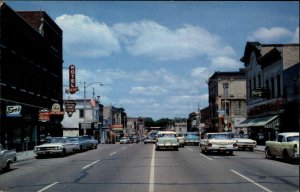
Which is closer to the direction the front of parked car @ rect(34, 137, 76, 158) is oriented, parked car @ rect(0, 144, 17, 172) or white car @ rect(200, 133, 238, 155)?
the parked car

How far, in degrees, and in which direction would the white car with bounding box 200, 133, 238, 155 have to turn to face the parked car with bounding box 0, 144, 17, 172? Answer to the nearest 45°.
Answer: approximately 135° to its left

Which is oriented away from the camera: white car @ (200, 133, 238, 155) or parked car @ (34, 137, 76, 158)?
the white car

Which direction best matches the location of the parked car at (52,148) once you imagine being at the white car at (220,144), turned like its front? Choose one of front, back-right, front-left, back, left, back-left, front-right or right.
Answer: left

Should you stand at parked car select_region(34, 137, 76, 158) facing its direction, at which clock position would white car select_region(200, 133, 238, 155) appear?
The white car is roughly at 8 o'clock from the parked car.

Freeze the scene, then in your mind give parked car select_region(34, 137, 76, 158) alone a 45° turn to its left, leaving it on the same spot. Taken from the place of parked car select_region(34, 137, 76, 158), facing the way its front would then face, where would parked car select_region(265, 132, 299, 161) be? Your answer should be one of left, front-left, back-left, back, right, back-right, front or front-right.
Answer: front-left

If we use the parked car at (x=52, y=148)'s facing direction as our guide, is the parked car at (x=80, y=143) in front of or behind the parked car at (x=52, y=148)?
behind

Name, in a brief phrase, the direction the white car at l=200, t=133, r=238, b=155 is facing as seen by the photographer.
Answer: facing away from the viewer

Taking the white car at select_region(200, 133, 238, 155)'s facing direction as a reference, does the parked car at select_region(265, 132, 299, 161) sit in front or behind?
behind

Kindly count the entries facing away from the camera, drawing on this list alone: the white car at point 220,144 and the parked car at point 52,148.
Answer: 1

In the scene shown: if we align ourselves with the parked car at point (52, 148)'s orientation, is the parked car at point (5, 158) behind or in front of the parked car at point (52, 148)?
in front

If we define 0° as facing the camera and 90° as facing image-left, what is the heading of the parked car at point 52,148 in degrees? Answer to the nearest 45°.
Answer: approximately 45°

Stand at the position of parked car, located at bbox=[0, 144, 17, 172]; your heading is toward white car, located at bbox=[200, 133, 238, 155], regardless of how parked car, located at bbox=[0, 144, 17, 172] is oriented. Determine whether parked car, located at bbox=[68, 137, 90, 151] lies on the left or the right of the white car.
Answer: left
